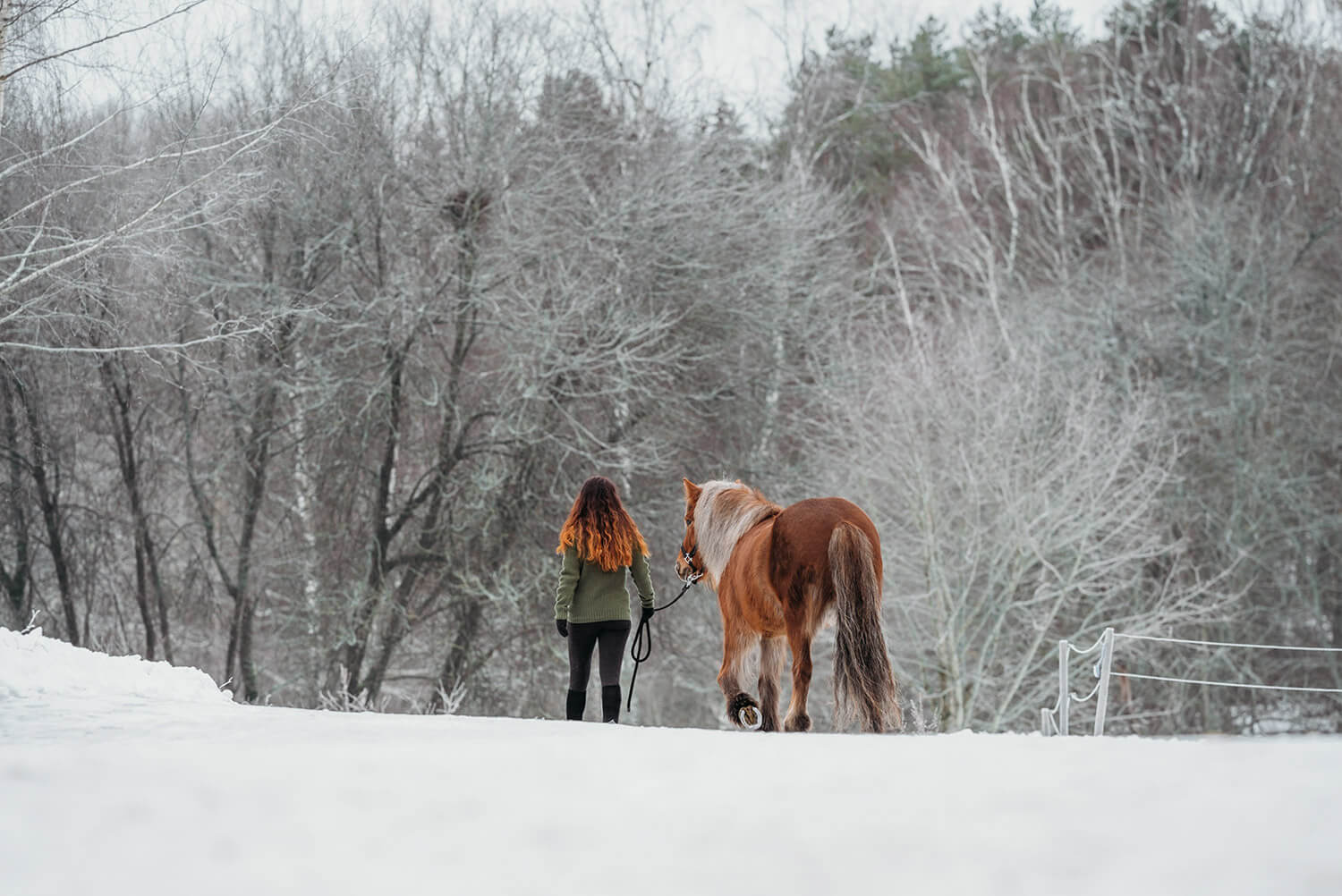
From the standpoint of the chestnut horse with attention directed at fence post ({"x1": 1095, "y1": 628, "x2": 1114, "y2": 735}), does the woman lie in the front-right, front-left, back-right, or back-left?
back-left

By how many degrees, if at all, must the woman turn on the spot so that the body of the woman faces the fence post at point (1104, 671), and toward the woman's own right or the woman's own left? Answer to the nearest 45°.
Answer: approximately 90° to the woman's own right

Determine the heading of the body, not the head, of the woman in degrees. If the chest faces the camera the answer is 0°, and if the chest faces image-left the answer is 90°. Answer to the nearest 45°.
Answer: approximately 180°

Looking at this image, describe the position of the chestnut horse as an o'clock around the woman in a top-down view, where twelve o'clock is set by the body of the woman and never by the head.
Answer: The chestnut horse is roughly at 4 o'clock from the woman.

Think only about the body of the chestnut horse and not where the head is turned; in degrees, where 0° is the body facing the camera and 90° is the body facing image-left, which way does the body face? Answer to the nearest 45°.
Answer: approximately 135°

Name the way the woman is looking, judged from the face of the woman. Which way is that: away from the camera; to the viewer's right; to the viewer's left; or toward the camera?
away from the camera

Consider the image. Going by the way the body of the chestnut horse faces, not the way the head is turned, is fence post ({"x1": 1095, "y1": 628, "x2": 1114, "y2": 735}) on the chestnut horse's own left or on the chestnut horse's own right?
on the chestnut horse's own right
